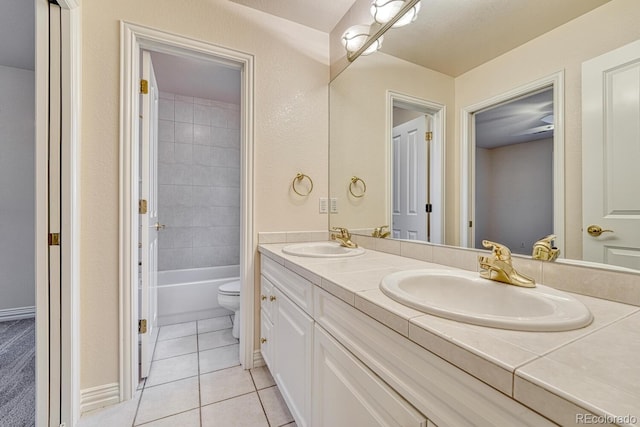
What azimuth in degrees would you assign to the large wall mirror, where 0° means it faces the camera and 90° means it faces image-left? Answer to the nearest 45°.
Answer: approximately 45°

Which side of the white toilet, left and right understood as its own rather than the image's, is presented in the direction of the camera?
left

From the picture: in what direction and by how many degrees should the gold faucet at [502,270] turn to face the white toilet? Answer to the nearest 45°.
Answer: approximately 45° to its right

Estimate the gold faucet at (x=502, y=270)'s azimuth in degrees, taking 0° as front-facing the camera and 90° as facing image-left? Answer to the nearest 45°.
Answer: approximately 45°

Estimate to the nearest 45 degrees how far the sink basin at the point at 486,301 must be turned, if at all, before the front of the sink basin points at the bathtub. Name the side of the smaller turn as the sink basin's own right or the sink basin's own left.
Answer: approximately 45° to the sink basin's own right

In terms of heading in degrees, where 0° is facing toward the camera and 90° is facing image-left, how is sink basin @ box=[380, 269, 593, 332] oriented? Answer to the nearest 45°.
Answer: approximately 45°
